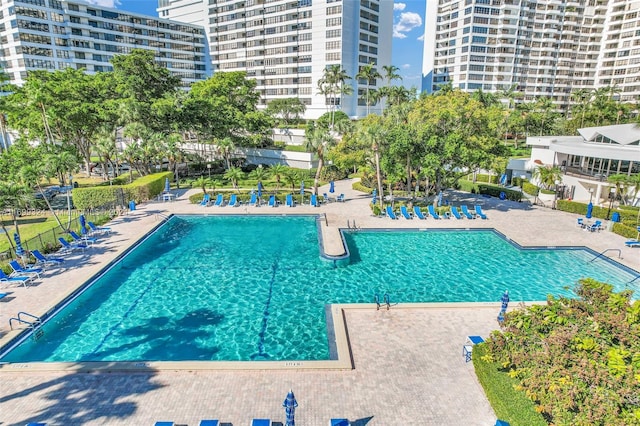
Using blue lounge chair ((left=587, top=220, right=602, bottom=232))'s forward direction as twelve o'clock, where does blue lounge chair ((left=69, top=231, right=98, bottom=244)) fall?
blue lounge chair ((left=69, top=231, right=98, bottom=244)) is roughly at 12 o'clock from blue lounge chair ((left=587, top=220, right=602, bottom=232)).

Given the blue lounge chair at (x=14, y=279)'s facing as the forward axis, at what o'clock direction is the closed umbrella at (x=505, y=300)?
The closed umbrella is roughly at 12 o'clock from the blue lounge chair.

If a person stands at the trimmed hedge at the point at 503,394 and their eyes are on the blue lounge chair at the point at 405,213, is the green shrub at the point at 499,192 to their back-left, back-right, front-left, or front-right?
front-right

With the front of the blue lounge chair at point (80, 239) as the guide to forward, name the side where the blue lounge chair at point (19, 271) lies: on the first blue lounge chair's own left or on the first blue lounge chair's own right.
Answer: on the first blue lounge chair's own right

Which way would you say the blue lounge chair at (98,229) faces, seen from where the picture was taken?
facing to the right of the viewer

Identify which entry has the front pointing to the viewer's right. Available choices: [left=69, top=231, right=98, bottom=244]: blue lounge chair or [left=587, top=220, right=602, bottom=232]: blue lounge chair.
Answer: [left=69, top=231, right=98, bottom=244]: blue lounge chair

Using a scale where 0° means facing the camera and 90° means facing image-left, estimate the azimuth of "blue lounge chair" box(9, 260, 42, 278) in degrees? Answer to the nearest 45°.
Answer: approximately 270°

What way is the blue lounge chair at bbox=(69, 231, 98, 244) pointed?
to the viewer's right

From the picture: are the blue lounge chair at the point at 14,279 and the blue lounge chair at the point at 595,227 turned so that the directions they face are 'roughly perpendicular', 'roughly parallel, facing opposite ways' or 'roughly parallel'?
roughly parallel, facing opposite ways

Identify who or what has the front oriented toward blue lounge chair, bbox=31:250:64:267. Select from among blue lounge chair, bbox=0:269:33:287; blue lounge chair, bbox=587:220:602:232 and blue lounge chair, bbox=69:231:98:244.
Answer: blue lounge chair, bbox=587:220:602:232

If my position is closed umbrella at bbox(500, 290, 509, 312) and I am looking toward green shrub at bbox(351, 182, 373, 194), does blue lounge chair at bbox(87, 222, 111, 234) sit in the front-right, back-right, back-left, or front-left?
front-left

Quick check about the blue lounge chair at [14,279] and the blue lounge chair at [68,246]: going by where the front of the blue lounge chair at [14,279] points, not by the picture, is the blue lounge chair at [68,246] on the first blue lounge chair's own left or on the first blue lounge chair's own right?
on the first blue lounge chair's own left

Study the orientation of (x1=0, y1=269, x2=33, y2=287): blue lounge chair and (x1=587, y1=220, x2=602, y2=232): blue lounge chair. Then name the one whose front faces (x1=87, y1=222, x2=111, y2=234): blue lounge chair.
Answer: (x1=587, y1=220, x2=602, y2=232): blue lounge chair

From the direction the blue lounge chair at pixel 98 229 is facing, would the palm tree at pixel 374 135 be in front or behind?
in front

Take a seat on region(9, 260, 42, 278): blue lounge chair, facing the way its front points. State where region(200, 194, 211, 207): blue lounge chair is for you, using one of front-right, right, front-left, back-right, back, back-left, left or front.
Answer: front-left

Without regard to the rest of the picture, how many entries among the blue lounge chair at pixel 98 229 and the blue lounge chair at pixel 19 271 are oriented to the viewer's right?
2

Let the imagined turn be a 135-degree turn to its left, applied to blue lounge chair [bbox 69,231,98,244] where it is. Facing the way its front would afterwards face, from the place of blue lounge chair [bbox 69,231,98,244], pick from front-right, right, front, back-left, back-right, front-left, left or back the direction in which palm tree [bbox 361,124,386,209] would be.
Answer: back-right

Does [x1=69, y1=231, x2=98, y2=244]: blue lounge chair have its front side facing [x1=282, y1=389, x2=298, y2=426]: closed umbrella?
no
